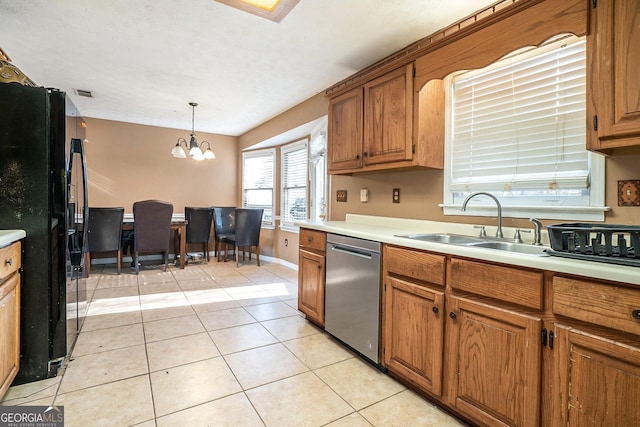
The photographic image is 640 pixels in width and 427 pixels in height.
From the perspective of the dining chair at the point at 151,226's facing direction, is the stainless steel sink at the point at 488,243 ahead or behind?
behind

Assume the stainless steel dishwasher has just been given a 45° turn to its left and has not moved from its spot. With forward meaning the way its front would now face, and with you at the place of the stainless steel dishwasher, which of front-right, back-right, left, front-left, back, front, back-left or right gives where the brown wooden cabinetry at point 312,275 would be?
back-right

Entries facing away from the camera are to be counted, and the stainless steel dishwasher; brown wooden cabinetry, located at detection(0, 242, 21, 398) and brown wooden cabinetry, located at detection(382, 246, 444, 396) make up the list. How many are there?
0

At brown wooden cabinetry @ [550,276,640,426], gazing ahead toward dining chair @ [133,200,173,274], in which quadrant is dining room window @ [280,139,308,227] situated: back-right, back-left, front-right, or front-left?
front-right

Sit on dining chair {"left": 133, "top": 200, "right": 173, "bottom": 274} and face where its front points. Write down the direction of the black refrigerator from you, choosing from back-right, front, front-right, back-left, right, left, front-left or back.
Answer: back

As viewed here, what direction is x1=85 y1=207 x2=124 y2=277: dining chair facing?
away from the camera

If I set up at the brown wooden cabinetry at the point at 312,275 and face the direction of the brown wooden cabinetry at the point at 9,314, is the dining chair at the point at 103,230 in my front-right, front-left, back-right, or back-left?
front-right

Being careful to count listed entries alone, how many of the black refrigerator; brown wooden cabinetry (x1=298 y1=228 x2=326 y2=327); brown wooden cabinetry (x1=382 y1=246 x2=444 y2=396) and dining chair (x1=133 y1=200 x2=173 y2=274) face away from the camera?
1

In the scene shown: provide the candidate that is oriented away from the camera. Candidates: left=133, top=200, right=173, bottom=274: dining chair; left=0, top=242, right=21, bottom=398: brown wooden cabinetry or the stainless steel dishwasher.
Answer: the dining chair

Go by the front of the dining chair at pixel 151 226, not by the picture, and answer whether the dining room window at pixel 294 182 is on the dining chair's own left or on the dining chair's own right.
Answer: on the dining chair's own right

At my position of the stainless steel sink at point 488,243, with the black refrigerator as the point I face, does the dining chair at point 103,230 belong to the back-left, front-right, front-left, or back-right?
front-right

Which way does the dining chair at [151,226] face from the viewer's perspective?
away from the camera

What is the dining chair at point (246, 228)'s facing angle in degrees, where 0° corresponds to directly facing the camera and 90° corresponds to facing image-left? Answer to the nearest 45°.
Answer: approximately 135°

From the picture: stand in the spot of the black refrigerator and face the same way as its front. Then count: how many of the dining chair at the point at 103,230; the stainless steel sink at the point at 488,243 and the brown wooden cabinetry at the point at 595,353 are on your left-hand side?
1

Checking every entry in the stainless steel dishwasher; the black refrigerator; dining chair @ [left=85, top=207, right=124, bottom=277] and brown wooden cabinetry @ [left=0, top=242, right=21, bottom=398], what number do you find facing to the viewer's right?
2

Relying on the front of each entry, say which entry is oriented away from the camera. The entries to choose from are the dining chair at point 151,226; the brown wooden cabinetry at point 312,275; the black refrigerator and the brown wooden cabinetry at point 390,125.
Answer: the dining chair

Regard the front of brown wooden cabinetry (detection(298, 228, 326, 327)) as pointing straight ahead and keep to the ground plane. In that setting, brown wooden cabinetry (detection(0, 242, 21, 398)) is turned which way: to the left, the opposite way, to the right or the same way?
the opposite way

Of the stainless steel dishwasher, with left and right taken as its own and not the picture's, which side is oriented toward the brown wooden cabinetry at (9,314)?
front
